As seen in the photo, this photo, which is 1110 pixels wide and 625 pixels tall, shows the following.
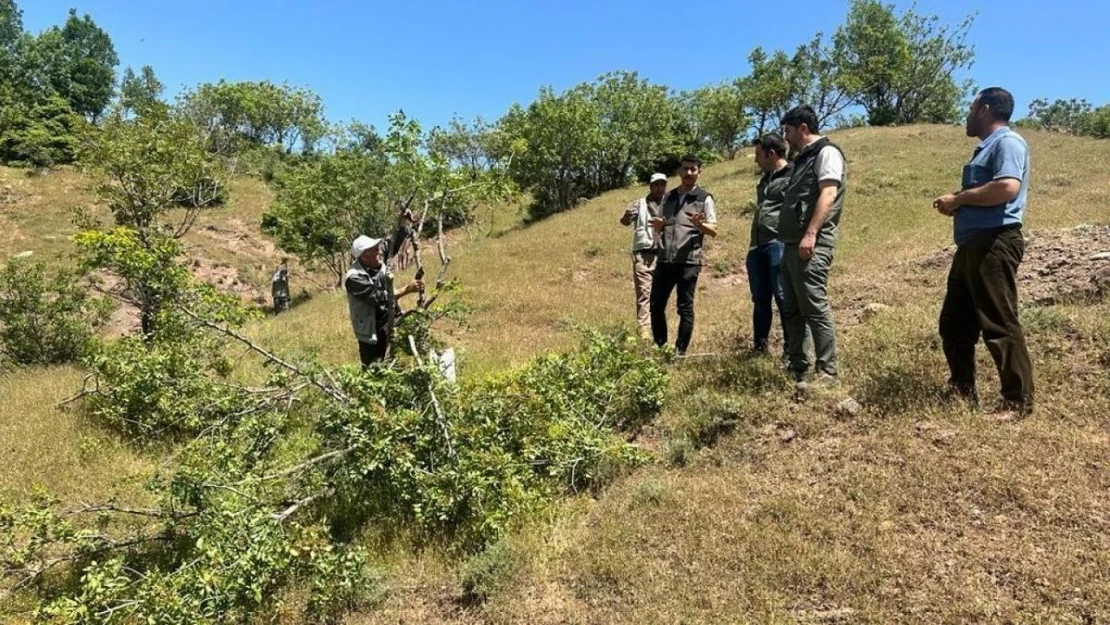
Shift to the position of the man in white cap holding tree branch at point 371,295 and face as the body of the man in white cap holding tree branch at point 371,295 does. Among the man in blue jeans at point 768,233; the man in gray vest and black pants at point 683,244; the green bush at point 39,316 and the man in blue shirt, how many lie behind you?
1

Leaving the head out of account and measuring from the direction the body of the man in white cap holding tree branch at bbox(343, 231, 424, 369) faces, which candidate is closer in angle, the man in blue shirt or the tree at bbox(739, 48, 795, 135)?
the man in blue shirt

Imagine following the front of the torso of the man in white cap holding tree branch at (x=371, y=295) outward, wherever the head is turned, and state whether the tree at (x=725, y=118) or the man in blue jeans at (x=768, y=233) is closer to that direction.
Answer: the man in blue jeans

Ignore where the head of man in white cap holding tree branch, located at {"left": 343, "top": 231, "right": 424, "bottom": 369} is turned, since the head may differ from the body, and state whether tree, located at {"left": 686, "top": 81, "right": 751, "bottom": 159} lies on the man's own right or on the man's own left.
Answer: on the man's own left

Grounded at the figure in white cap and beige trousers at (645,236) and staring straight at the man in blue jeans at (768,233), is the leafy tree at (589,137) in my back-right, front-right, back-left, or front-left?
back-left

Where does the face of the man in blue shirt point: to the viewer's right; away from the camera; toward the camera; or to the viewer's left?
to the viewer's left

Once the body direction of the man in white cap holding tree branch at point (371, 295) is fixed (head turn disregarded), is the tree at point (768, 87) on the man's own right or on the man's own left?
on the man's own left

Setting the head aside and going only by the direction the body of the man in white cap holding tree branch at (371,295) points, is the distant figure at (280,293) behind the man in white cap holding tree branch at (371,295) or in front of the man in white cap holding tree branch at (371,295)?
behind

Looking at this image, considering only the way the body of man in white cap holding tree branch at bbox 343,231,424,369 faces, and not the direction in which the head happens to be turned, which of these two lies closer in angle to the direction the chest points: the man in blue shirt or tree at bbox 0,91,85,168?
the man in blue shirt

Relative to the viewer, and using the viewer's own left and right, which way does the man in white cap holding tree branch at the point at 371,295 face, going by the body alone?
facing the viewer and to the right of the viewer

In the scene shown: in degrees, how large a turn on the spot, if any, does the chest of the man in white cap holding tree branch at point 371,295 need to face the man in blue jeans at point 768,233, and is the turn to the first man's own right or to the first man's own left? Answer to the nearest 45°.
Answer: approximately 45° to the first man's own left

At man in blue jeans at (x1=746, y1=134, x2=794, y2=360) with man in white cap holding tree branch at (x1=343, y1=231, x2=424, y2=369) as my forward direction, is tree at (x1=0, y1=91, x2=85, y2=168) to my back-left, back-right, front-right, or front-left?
front-right

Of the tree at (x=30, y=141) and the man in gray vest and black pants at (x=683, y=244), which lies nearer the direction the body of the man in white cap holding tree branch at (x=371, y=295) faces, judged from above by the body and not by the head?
the man in gray vest and black pants

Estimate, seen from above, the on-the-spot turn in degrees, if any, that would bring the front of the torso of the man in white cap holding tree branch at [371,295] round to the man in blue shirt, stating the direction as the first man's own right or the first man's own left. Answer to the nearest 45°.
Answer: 0° — they already face them
